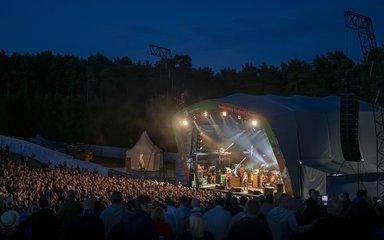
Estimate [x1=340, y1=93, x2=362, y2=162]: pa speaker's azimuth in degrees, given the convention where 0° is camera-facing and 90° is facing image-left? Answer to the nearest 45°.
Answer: approximately 45°
